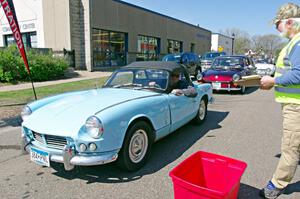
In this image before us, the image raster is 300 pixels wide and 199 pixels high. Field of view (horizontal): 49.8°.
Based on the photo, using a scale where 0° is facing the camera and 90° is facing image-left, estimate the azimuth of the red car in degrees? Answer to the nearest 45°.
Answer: approximately 45°

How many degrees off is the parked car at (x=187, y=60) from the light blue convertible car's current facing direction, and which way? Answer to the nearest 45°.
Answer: approximately 135° to its right

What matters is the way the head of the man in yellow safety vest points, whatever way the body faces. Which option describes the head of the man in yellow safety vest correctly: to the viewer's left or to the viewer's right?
to the viewer's left

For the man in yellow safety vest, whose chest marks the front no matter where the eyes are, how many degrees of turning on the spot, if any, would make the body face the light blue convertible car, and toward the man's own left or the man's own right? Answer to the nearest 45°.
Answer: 0° — they already face it

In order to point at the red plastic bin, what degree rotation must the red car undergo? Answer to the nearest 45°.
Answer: approximately 45° to its left

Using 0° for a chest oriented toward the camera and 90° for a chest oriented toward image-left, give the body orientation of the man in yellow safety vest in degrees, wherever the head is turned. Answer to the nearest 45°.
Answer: approximately 90°

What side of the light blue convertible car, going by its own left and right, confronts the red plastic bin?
left
